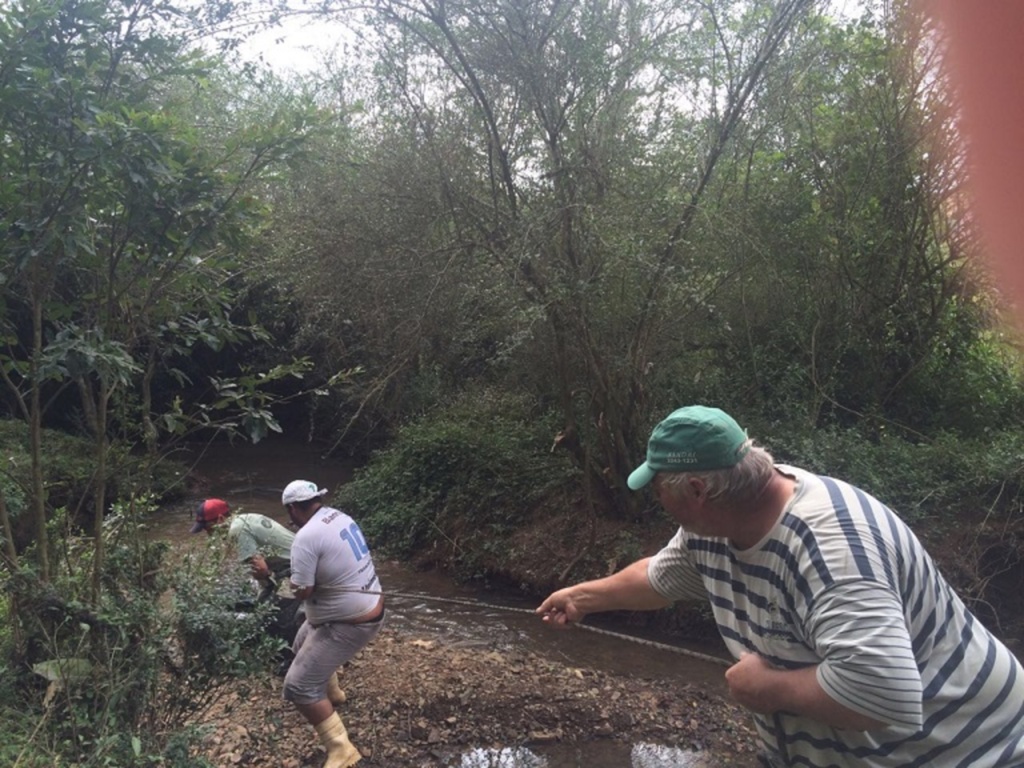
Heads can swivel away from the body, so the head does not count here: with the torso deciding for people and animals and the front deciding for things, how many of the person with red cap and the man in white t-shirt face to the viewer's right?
0

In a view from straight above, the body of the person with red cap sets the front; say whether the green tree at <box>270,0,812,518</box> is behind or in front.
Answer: behind

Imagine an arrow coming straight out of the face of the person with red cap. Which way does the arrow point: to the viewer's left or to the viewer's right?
to the viewer's left

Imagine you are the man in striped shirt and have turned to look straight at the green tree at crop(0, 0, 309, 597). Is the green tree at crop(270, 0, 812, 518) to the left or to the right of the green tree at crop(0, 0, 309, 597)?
right

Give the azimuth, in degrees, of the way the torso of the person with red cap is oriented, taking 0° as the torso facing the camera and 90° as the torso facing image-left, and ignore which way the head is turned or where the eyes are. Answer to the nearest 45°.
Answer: approximately 90°

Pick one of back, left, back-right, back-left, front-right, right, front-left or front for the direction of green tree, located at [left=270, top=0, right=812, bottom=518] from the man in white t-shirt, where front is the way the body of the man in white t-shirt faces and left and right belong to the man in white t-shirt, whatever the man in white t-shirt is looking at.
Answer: right

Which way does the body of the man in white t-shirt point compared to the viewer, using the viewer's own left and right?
facing away from the viewer and to the left of the viewer
